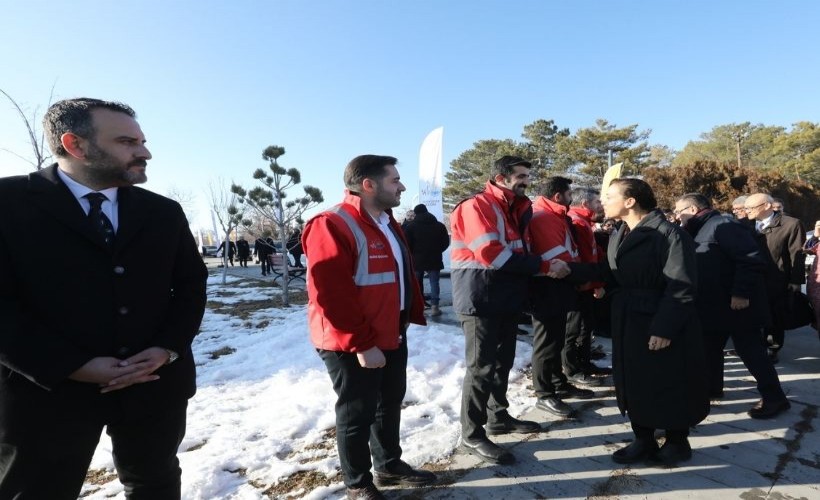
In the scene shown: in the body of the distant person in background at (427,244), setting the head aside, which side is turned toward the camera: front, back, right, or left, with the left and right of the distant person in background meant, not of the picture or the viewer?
back

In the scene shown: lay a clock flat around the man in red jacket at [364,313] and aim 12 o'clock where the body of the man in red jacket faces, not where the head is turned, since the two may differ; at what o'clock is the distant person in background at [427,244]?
The distant person in background is roughly at 8 o'clock from the man in red jacket.

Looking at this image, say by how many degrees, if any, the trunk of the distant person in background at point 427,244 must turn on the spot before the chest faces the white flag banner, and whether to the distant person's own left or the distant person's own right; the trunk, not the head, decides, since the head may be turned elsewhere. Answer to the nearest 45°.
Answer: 0° — they already face it

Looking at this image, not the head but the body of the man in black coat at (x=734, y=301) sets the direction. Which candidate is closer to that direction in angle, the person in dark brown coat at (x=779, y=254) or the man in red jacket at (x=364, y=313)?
the man in red jacket

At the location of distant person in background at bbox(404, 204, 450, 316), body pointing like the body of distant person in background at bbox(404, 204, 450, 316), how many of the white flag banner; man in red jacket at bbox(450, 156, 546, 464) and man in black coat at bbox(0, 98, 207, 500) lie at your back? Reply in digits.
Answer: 2

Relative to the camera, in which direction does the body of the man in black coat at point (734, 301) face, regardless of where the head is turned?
to the viewer's left

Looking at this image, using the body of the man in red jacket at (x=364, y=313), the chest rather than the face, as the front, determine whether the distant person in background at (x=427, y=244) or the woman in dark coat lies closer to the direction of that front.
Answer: the woman in dark coat

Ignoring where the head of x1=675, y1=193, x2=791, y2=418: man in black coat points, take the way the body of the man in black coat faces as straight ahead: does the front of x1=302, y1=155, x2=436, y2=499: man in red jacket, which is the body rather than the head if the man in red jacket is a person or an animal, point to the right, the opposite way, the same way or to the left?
the opposite way

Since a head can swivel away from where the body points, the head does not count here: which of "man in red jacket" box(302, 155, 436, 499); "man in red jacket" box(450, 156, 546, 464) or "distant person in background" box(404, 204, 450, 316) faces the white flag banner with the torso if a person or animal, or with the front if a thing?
the distant person in background

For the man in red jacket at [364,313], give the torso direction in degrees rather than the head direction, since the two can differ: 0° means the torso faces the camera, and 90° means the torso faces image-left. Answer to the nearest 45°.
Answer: approximately 315°

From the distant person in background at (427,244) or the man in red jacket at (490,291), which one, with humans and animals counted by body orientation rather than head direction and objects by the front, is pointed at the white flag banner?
the distant person in background

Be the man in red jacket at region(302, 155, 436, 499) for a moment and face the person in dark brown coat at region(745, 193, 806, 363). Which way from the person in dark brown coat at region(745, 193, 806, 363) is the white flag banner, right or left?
left
